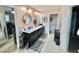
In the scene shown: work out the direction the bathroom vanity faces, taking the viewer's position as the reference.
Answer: facing the viewer and to the right of the viewer
